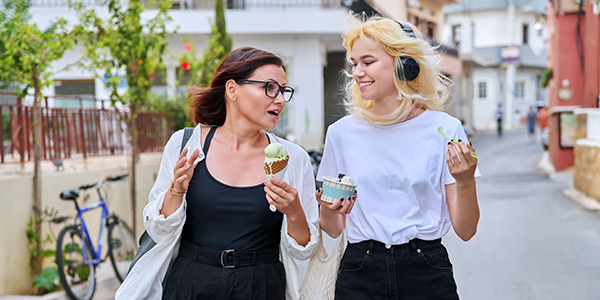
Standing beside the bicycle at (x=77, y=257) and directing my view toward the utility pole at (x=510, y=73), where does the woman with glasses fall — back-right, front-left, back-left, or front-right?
back-right

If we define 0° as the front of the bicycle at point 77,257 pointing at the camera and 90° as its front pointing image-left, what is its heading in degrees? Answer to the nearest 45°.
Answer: approximately 225°

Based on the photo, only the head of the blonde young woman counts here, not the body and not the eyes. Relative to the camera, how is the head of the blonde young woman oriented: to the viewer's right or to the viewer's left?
to the viewer's left

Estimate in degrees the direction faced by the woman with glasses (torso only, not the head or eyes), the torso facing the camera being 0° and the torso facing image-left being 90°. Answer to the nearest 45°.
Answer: approximately 0°

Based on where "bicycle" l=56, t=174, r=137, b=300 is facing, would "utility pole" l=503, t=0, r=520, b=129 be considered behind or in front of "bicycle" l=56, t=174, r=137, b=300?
in front

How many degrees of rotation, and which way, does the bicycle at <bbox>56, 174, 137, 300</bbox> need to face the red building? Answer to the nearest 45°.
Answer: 0° — it already faces it

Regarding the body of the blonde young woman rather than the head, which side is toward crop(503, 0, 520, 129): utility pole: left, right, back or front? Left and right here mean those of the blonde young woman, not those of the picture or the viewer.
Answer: back

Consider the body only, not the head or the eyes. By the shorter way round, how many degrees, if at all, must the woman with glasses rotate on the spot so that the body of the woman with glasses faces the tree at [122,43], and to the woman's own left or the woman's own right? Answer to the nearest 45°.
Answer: approximately 180°

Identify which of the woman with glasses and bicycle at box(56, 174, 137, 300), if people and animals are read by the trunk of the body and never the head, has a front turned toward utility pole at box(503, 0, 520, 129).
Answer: the bicycle

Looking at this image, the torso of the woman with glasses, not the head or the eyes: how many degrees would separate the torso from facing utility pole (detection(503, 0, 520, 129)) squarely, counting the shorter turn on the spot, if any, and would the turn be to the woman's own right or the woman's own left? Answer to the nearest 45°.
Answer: approximately 135° to the woman's own left
